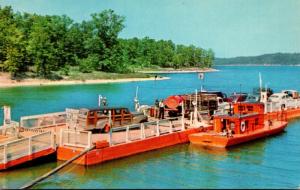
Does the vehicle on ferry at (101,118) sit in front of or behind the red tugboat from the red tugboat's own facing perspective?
behind

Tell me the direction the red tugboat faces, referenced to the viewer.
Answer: facing away from the viewer and to the right of the viewer

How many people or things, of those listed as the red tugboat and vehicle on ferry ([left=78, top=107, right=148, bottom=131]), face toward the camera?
0

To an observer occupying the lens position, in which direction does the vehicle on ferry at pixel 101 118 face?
facing away from the viewer and to the right of the viewer

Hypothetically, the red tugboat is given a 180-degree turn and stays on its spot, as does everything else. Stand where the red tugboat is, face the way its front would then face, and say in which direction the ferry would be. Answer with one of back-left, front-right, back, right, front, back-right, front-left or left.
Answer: front

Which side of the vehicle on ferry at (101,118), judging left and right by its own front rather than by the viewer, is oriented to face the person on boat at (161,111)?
front
